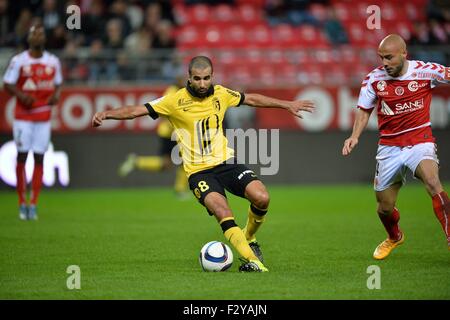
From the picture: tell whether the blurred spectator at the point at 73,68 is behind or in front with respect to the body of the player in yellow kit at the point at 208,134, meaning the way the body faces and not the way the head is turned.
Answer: behind

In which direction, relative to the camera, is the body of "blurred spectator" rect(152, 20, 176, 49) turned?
toward the camera

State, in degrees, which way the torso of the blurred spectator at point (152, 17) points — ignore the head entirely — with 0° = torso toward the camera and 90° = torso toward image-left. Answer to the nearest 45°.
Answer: approximately 0°

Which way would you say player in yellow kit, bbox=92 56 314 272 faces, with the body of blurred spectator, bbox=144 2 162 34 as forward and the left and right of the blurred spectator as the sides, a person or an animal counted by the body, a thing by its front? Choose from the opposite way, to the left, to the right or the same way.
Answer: the same way

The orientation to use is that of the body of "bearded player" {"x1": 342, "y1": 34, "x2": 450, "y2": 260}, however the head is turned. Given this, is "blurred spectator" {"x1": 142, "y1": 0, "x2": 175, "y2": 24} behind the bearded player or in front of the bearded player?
behind

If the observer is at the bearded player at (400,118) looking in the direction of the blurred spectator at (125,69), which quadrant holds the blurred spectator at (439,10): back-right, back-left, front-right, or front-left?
front-right

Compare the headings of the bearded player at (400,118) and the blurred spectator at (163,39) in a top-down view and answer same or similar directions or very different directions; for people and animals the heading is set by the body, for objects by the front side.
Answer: same or similar directions

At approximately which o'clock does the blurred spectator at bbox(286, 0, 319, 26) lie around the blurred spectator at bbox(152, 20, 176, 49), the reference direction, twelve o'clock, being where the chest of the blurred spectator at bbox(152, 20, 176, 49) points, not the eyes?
the blurred spectator at bbox(286, 0, 319, 26) is roughly at 8 o'clock from the blurred spectator at bbox(152, 20, 176, 49).

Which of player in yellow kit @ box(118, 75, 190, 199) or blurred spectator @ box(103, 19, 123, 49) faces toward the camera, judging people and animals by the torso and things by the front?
the blurred spectator

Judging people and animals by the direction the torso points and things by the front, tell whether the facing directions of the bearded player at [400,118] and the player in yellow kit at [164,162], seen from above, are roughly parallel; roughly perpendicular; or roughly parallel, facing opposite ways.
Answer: roughly perpendicular

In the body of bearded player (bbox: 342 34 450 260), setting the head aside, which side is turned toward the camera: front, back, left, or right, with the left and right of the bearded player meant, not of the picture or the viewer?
front

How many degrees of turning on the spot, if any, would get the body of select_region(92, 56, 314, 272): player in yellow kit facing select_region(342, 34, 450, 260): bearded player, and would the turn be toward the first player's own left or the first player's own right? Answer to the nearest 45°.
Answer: approximately 90° to the first player's own left

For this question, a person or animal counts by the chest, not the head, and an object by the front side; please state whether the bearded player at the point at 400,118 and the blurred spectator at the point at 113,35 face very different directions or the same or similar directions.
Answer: same or similar directions

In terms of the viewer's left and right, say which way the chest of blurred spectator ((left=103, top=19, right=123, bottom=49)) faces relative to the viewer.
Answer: facing the viewer

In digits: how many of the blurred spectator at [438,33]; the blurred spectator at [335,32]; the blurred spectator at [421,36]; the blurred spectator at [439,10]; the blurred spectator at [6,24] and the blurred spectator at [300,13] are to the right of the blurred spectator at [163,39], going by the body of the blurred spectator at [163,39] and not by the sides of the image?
1

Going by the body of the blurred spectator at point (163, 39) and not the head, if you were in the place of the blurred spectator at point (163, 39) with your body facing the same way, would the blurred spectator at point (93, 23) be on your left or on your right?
on your right
